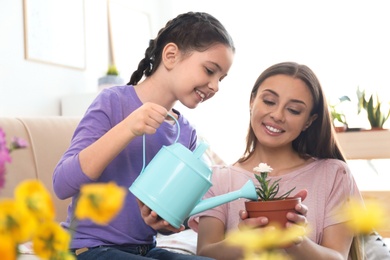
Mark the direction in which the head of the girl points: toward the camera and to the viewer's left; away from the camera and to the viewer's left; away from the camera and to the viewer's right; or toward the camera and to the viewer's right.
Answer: toward the camera and to the viewer's right

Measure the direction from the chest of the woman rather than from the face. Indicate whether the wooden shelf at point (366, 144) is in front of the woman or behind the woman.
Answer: behind

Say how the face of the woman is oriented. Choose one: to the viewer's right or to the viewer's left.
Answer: to the viewer's left

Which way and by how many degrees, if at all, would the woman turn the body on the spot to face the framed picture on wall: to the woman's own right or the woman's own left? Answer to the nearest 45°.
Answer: approximately 135° to the woman's own right

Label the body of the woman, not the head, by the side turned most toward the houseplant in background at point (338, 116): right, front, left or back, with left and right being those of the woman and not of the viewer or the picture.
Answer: back

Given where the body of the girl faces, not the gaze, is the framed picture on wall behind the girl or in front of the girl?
behind

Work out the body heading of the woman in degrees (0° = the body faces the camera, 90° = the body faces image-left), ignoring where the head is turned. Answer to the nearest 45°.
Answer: approximately 0°
